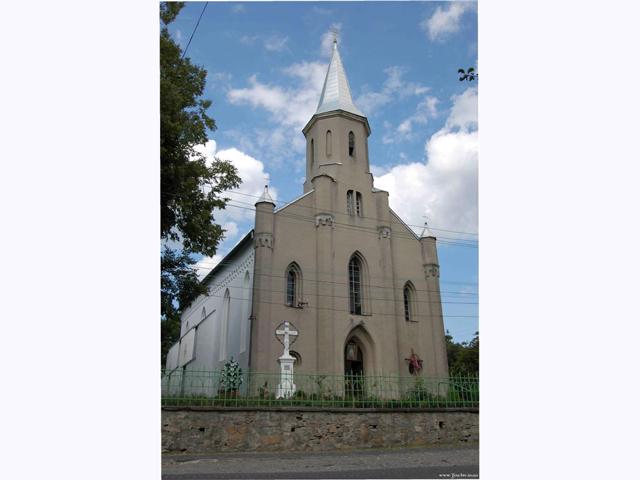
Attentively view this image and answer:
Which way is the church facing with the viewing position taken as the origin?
facing the viewer and to the right of the viewer

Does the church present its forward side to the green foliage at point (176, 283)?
no

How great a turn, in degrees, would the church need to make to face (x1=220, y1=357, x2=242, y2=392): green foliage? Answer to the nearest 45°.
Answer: approximately 45° to its right

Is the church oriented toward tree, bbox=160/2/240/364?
no
